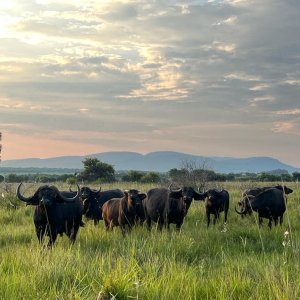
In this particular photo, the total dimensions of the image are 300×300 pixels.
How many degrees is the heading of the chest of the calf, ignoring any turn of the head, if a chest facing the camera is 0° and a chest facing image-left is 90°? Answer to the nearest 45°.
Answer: approximately 45°

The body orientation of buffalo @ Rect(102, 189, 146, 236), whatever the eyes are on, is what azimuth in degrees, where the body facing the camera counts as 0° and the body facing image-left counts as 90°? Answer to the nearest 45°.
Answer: approximately 315°

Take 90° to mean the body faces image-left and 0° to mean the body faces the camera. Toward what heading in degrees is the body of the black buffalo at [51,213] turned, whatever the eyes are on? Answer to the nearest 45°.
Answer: approximately 45°

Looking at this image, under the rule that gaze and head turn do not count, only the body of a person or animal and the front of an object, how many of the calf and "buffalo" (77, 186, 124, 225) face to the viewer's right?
0

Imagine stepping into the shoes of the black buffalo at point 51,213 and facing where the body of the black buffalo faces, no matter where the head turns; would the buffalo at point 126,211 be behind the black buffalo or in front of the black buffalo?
behind

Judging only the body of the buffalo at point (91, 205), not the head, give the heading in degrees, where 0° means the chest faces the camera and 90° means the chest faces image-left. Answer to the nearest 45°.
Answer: approximately 45°

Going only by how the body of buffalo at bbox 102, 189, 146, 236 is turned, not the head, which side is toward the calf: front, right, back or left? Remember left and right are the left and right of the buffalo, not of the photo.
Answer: left

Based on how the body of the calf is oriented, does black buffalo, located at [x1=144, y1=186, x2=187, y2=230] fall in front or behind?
in front

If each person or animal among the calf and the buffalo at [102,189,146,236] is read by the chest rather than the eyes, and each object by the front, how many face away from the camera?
0
